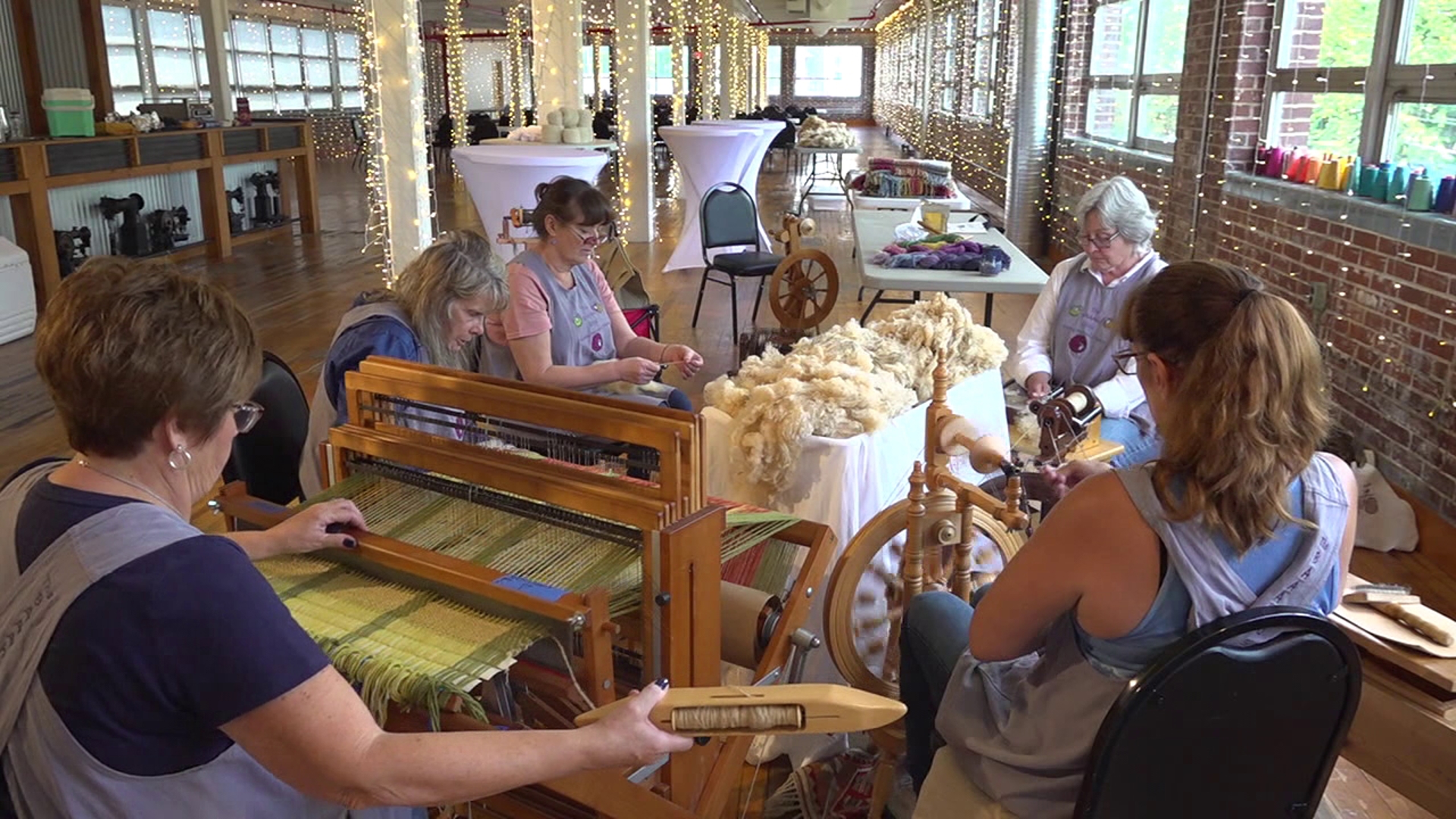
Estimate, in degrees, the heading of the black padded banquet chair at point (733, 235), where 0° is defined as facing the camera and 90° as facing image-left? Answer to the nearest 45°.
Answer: approximately 315°

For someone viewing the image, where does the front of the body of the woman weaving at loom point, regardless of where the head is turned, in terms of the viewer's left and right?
facing away from the viewer and to the right of the viewer

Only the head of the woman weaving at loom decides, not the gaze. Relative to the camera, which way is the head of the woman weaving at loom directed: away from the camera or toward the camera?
away from the camera

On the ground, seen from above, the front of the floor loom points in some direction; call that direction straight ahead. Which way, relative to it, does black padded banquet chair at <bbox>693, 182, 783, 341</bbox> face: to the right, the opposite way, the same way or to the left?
to the left

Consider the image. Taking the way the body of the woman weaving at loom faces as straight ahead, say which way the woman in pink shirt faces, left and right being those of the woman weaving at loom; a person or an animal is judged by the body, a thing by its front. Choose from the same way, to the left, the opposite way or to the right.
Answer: to the right

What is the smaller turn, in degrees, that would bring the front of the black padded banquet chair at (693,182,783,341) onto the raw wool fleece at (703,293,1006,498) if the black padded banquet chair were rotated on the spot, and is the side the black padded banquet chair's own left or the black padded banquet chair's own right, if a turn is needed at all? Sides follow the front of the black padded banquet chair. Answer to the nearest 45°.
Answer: approximately 45° to the black padded banquet chair's own right
